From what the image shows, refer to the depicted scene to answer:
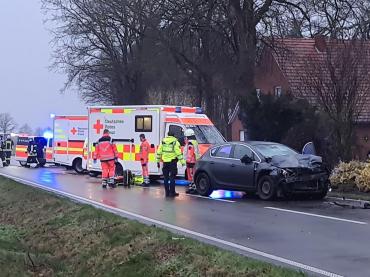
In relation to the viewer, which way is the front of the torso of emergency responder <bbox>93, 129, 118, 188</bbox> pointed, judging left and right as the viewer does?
facing away from the viewer

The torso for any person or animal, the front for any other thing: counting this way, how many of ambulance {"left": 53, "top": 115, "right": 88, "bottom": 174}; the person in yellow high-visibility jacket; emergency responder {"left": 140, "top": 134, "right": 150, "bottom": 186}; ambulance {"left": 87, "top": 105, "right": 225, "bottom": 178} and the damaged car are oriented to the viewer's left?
1

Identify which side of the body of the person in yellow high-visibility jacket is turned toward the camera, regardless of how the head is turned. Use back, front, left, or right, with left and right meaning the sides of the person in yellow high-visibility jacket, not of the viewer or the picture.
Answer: back

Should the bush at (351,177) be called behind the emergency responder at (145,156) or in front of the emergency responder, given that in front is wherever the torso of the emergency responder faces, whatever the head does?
behind

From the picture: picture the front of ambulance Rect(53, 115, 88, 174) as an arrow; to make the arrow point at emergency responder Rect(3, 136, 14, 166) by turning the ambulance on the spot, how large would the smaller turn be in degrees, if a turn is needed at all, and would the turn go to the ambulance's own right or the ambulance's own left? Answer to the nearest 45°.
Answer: approximately 180°

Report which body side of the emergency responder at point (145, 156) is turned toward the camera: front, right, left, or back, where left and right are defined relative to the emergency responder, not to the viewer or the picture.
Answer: left

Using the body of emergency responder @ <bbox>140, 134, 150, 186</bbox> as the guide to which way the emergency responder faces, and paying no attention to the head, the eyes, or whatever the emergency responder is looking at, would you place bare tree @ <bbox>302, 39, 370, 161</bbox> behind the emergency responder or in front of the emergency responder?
behind

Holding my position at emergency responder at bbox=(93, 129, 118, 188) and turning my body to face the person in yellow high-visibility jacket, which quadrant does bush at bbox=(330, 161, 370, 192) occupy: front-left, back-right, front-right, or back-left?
front-left

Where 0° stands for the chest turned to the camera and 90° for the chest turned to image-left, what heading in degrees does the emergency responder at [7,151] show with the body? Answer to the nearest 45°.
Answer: approximately 180°

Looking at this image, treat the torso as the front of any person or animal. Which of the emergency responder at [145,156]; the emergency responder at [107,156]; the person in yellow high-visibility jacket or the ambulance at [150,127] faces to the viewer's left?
the emergency responder at [145,156]

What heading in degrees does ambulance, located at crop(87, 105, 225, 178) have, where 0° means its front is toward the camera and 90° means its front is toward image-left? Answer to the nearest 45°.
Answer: approximately 315°

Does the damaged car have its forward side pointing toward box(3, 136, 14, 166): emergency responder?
no

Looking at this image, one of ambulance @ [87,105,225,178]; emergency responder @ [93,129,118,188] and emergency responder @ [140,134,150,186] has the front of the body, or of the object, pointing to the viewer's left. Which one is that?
emergency responder @ [140,134,150,186]

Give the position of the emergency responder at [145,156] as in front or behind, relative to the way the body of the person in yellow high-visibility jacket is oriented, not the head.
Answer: in front
